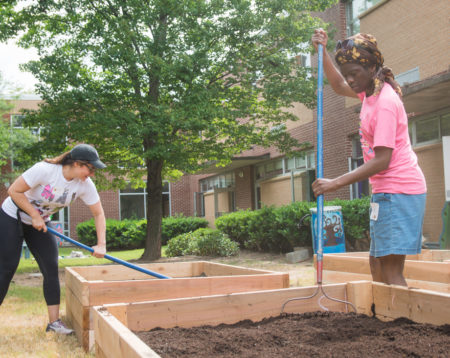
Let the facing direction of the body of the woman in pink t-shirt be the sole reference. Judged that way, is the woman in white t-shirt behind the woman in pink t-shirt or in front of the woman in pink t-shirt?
in front

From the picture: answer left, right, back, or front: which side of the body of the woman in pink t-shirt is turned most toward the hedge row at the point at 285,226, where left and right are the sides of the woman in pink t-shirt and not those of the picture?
right

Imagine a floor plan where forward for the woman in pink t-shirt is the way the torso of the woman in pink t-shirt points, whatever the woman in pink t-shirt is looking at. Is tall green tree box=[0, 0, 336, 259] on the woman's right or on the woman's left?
on the woman's right

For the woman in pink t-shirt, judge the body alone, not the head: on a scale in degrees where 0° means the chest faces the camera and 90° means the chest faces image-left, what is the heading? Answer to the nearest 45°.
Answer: approximately 90°

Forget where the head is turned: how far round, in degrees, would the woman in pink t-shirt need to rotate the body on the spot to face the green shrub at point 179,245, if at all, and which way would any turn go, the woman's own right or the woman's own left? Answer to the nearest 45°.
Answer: approximately 45° to the woman's own right

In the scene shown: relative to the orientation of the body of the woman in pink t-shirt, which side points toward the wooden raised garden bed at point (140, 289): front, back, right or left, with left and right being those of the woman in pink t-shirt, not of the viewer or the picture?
front

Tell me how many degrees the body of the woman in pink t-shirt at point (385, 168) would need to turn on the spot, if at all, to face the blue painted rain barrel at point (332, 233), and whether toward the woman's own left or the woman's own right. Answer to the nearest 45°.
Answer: approximately 90° to the woman's own right
